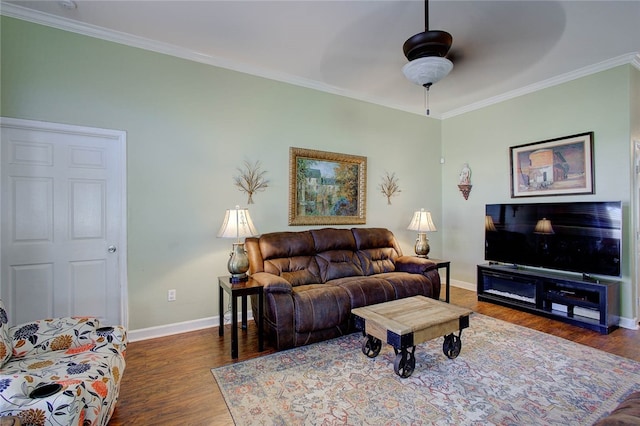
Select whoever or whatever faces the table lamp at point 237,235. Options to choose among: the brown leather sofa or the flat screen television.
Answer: the flat screen television

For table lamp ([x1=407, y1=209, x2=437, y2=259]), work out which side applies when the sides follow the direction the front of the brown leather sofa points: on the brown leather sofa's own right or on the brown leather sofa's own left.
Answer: on the brown leather sofa's own left

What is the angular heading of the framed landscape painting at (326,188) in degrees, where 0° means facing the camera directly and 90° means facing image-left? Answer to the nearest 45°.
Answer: approximately 315°

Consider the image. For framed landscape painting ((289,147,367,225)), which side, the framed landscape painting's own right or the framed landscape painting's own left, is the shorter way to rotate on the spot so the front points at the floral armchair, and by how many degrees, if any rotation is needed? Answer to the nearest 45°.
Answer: approximately 90° to the framed landscape painting's own right

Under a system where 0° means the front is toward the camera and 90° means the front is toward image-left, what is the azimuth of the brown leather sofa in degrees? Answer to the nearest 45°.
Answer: approximately 315°

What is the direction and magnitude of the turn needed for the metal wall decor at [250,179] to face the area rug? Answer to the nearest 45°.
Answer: approximately 45° to its left

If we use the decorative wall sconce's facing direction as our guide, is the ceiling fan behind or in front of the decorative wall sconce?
in front

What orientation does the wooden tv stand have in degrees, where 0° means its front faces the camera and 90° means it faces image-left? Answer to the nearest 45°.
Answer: approximately 45°
